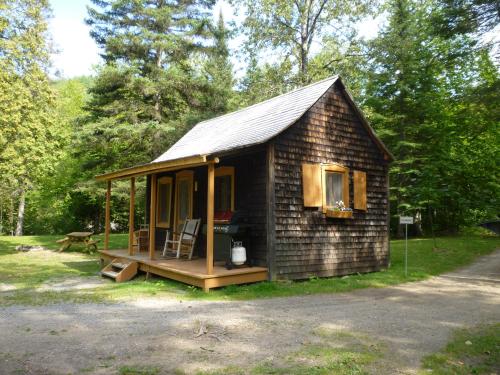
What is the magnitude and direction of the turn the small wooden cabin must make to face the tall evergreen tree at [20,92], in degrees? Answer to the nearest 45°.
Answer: approximately 90° to its right

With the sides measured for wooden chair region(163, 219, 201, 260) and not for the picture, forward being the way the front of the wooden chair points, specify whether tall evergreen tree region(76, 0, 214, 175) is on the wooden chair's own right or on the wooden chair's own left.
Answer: on the wooden chair's own right

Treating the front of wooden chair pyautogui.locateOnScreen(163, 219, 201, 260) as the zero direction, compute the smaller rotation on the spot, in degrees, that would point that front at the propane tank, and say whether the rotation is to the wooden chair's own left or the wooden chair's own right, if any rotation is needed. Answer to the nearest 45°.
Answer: approximately 90° to the wooden chair's own left

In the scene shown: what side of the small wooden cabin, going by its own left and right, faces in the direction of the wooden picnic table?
right

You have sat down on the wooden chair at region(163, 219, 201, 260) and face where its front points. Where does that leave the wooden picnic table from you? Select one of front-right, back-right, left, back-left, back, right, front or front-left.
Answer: right

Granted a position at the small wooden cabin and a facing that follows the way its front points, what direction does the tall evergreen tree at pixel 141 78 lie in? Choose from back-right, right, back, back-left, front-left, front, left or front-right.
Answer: right

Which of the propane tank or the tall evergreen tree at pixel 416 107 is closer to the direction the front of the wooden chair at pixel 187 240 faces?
the propane tank

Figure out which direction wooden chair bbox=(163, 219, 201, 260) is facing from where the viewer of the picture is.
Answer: facing the viewer and to the left of the viewer

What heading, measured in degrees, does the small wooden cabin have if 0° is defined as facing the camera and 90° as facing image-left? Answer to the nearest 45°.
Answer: approximately 45°

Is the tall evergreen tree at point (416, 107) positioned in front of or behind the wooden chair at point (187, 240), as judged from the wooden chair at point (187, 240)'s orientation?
behind

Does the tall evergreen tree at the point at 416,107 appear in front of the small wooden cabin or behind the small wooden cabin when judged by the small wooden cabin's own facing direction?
behind

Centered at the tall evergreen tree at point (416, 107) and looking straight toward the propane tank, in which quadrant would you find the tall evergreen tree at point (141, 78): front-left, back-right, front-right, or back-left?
front-right

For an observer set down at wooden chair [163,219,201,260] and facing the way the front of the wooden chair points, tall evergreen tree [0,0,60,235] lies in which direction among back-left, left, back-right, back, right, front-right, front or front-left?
right
